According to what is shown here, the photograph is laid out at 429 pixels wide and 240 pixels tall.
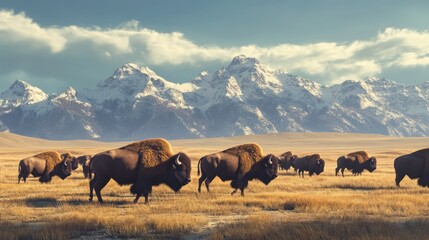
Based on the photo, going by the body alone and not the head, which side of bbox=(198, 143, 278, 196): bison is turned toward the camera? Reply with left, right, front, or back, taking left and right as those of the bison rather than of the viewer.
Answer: right

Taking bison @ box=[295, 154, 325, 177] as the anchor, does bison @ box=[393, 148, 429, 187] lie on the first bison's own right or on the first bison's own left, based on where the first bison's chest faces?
on the first bison's own right

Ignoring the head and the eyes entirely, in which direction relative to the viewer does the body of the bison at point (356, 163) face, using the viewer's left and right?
facing to the right of the viewer

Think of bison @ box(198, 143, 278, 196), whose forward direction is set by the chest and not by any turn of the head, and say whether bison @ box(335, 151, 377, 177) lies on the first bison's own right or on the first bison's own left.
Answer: on the first bison's own left

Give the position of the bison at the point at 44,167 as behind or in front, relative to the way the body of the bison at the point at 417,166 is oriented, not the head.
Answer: behind

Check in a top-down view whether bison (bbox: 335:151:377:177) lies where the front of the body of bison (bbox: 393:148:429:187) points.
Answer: no

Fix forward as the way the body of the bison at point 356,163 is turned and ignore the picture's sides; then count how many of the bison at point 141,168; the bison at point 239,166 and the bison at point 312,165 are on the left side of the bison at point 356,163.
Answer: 0

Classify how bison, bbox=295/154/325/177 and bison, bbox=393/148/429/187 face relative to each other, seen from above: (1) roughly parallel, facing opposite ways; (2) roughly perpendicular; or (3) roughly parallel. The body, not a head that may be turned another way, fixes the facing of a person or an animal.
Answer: roughly parallel

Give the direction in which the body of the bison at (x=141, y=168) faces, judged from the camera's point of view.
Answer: to the viewer's right

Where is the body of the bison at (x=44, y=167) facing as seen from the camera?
to the viewer's right

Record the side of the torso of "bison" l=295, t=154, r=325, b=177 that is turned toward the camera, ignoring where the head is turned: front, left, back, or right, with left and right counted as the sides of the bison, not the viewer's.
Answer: right

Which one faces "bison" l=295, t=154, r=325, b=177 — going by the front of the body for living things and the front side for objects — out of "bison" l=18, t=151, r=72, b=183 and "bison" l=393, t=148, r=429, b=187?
"bison" l=18, t=151, r=72, b=183

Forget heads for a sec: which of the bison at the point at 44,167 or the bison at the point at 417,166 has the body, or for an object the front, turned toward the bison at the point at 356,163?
the bison at the point at 44,167

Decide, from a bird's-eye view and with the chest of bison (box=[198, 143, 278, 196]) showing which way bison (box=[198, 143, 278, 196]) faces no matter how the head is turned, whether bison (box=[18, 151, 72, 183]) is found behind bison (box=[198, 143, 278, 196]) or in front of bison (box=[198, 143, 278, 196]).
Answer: behind

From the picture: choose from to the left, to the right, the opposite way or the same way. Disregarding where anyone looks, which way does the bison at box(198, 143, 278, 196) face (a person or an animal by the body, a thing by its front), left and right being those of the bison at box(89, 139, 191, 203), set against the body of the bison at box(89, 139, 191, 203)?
the same way
